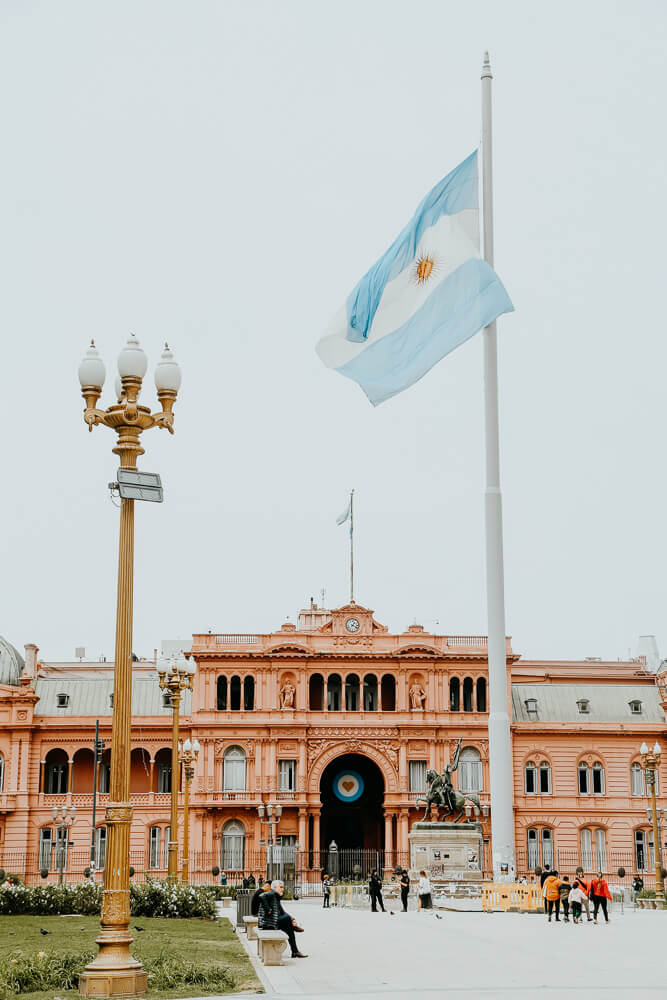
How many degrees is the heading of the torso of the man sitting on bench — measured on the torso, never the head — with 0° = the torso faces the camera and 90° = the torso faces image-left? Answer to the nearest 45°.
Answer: approximately 270°

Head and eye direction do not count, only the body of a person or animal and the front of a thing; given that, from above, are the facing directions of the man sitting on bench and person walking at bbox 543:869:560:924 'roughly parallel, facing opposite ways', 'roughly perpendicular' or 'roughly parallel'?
roughly perpendicular

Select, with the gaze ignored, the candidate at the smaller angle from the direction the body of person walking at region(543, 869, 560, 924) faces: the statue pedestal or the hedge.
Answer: the statue pedestal

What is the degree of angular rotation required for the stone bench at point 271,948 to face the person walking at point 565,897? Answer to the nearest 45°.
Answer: approximately 45° to its left

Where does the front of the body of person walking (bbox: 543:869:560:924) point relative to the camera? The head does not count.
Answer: away from the camera

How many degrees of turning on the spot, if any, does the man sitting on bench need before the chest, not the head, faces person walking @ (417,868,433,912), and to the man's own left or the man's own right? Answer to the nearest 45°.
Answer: approximately 90° to the man's own left

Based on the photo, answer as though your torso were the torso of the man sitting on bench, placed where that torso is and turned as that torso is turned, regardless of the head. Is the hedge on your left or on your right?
on your left

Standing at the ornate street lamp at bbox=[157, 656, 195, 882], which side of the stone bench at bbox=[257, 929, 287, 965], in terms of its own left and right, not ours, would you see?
left

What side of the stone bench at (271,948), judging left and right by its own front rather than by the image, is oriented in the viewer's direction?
right
